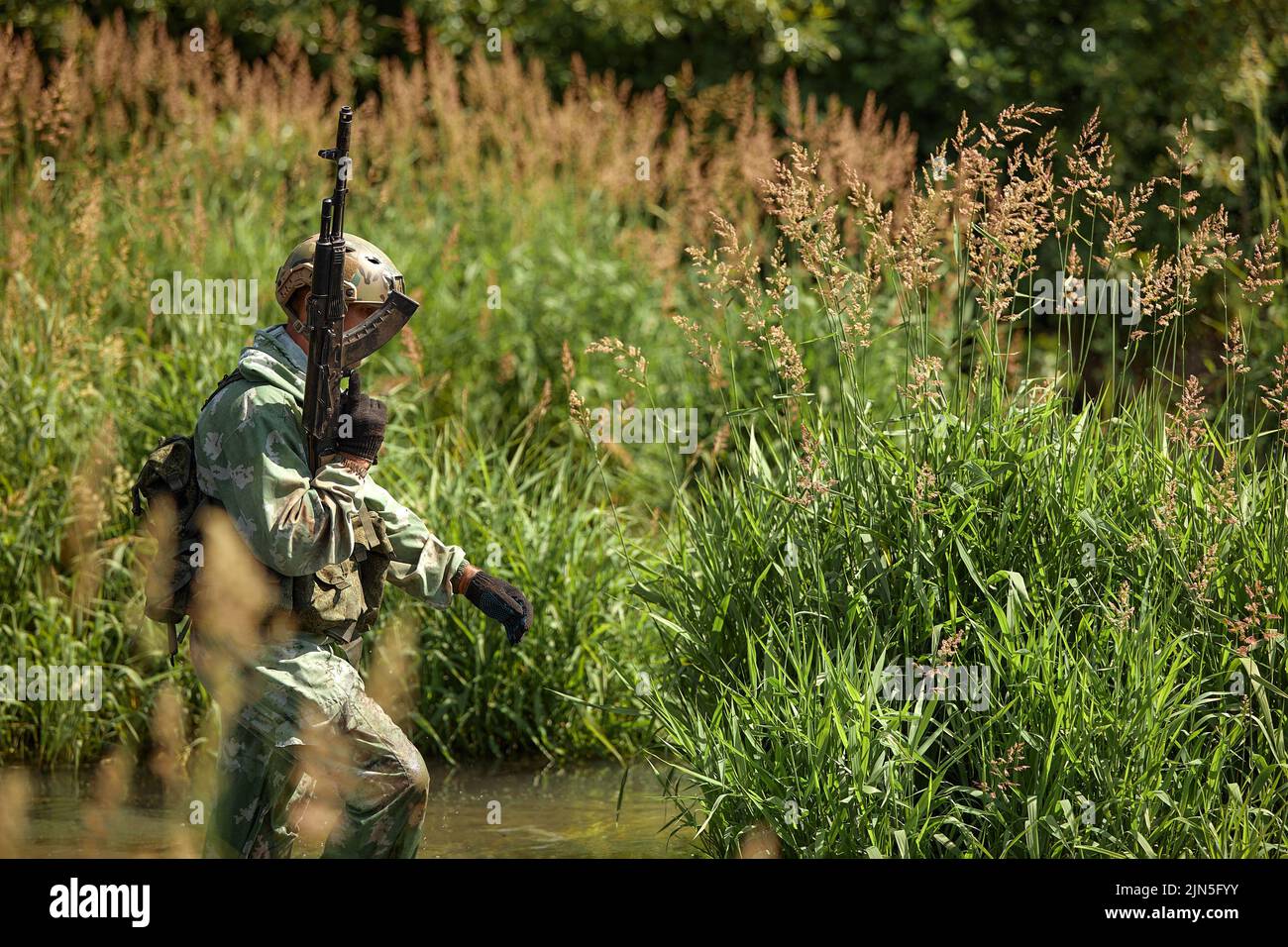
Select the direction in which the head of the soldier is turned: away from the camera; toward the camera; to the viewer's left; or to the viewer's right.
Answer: to the viewer's right

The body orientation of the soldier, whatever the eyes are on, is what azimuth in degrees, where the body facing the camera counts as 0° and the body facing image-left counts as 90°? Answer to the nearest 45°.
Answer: approximately 270°
